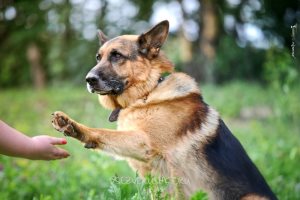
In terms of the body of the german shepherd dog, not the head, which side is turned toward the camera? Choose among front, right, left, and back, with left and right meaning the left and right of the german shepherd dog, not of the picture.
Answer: left

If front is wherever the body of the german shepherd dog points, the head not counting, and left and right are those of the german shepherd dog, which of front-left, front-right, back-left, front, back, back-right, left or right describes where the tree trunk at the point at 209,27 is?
right

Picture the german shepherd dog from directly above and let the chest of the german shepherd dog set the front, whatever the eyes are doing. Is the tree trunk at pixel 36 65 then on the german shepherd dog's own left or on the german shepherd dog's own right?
on the german shepherd dog's own right
